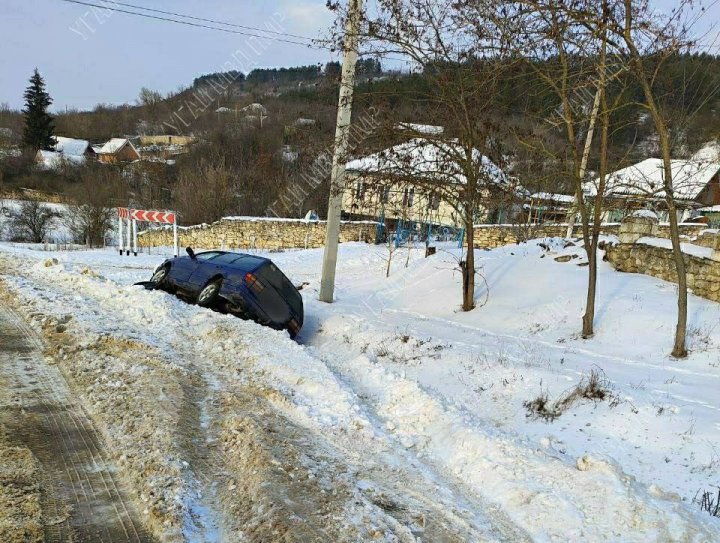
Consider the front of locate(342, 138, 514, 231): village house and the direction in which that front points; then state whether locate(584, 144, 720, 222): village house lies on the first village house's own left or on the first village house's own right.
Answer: on the first village house's own left

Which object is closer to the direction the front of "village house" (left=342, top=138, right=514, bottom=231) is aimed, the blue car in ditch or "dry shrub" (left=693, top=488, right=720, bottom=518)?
the dry shrub

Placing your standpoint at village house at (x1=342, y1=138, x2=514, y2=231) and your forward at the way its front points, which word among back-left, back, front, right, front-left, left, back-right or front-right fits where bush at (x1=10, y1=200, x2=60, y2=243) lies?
back-right

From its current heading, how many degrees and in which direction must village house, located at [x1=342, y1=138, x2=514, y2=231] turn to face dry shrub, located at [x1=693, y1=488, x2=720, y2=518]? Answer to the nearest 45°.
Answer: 0° — it already faces it

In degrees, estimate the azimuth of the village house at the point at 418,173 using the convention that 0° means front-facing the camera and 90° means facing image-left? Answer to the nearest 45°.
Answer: approximately 0°

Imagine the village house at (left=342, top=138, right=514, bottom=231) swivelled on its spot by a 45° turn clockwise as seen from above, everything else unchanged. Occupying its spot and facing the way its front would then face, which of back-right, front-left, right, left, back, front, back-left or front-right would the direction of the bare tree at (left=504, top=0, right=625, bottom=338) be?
left

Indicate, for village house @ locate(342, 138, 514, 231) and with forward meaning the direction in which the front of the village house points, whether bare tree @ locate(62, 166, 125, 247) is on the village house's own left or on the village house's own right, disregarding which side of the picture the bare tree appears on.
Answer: on the village house's own right

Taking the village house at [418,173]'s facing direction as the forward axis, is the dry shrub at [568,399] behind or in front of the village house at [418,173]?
in front

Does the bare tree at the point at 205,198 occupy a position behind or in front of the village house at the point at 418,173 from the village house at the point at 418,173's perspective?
behind
